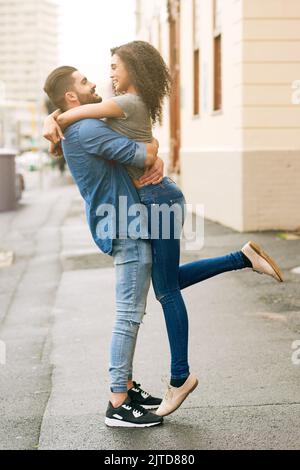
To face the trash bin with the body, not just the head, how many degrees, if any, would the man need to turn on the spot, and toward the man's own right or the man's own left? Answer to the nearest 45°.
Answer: approximately 90° to the man's own left

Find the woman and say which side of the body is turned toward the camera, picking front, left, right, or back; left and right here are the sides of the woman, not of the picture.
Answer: left

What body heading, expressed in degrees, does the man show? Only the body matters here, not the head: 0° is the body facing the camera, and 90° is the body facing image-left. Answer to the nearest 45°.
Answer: approximately 270°

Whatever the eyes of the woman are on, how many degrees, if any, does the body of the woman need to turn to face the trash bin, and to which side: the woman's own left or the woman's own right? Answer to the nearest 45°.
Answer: approximately 90° to the woman's own right

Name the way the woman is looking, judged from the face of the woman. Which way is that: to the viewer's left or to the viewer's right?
to the viewer's left

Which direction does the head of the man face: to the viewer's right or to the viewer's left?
to the viewer's right
